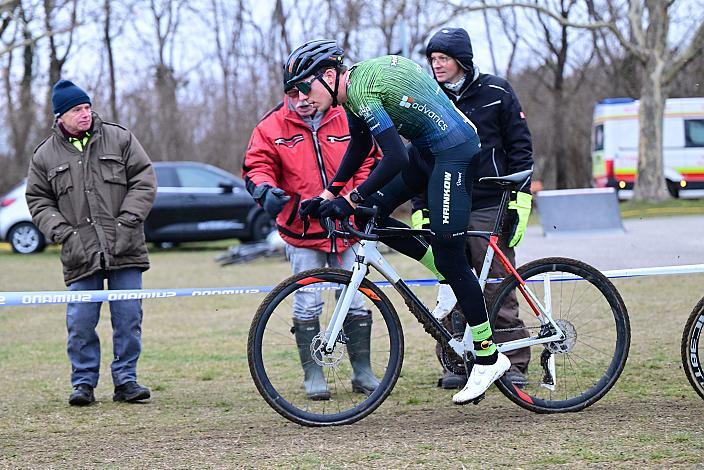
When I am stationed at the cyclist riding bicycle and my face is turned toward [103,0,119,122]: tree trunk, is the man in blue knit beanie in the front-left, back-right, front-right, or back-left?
front-left

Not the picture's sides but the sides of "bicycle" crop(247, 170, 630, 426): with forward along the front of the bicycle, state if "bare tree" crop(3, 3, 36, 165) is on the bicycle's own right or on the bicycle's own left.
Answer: on the bicycle's own right

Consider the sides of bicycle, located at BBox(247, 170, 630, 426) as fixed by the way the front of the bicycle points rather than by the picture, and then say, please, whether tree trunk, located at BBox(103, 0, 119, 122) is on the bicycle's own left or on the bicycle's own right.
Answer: on the bicycle's own right

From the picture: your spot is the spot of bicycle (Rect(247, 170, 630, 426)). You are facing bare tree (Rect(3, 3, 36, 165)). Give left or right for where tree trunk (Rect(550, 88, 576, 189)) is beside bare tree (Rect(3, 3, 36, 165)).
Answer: right

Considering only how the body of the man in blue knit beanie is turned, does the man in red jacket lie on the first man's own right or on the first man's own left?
on the first man's own left

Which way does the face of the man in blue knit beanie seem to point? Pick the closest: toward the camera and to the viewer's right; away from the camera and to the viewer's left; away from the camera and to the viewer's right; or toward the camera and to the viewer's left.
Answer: toward the camera and to the viewer's right

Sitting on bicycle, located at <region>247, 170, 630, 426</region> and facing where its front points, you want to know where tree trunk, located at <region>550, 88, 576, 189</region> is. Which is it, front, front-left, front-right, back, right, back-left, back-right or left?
right

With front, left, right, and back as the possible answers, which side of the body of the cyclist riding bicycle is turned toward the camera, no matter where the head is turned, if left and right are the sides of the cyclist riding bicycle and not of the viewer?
left

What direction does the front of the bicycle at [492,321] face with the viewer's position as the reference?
facing to the left of the viewer

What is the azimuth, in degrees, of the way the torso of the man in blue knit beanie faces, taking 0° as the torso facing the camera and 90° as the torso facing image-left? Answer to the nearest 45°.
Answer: approximately 0°

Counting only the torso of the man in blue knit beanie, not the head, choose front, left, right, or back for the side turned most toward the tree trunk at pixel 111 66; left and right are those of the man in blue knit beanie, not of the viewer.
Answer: back
